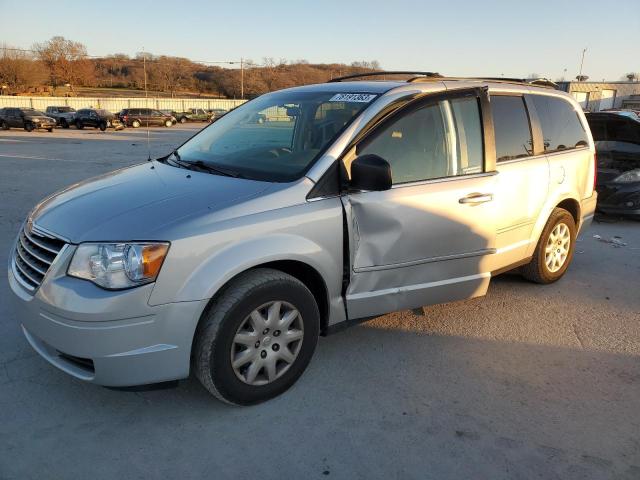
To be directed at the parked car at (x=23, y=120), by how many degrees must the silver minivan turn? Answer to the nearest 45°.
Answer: approximately 90° to its right

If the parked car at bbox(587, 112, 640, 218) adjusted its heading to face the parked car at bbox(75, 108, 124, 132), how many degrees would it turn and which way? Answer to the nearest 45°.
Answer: approximately 90° to its right

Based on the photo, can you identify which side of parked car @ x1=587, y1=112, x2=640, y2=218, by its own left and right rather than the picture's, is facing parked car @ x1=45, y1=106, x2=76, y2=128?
right

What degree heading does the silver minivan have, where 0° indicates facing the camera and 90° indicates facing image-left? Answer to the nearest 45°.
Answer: approximately 45°

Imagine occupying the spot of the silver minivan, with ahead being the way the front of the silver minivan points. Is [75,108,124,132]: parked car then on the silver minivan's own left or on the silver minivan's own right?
on the silver minivan's own right
